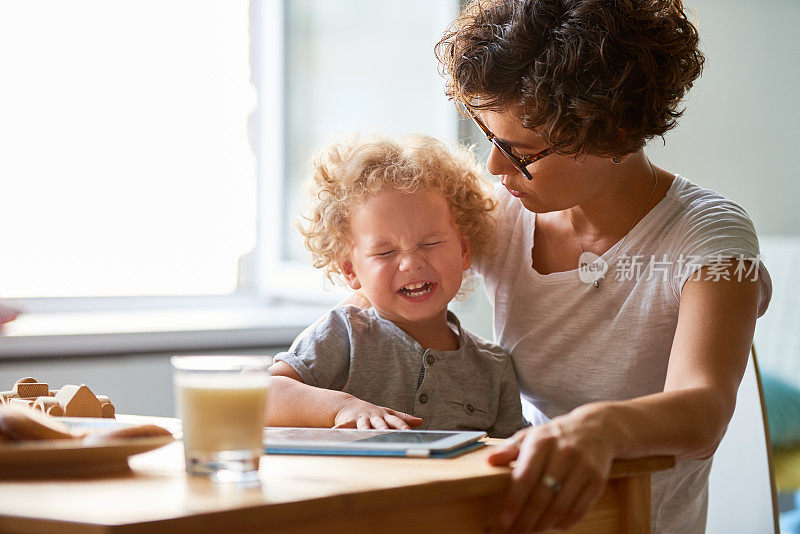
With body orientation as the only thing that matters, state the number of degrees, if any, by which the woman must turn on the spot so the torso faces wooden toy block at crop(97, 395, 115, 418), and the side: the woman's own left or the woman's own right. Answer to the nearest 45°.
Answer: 0° — they already face it

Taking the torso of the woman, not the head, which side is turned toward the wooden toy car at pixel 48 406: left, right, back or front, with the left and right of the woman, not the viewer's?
front

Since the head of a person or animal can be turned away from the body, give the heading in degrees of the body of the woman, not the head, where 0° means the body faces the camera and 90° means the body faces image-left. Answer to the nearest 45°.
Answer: approximately 45°

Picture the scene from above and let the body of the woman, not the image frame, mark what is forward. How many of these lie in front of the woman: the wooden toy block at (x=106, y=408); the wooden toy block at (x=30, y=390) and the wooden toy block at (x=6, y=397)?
3

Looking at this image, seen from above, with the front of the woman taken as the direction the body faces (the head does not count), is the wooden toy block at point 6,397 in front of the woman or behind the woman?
in front

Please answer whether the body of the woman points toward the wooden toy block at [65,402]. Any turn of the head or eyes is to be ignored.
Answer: yes

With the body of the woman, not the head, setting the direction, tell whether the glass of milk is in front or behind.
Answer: in front

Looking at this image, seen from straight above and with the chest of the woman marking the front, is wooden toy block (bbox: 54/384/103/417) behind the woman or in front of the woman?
in front

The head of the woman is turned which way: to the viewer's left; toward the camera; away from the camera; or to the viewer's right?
to the viewer's left
